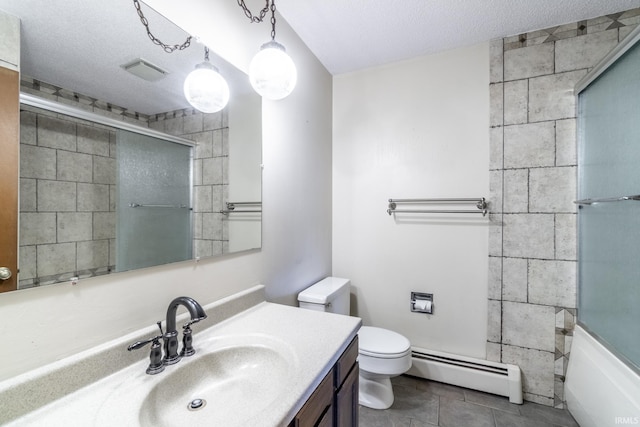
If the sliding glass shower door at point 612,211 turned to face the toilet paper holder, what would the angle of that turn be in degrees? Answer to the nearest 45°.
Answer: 0° — it already faces it

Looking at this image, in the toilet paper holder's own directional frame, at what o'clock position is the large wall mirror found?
The large wall mirror is roughly at 1 o'clock from the toilet paper holder.

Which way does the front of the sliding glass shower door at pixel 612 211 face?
to the viewer's left

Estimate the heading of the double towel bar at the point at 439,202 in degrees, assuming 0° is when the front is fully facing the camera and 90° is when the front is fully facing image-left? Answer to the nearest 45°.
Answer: approximately 0°

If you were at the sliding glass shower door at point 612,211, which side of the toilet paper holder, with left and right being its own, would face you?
left

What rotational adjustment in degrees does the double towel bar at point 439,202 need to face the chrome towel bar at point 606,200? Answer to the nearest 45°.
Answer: approximately 90° to its left

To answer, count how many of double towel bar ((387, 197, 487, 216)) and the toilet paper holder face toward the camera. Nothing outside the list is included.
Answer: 2

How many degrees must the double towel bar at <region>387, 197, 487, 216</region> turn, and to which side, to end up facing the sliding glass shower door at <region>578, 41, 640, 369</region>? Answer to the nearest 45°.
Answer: approximately 90° to its left

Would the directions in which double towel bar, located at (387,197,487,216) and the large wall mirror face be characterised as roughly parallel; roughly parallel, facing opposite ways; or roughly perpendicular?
roughly perpendicular
